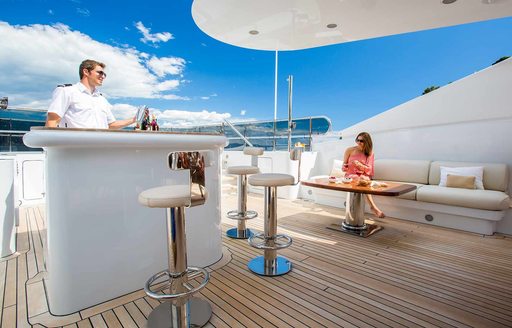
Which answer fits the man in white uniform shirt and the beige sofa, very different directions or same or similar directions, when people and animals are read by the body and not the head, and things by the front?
very different directions

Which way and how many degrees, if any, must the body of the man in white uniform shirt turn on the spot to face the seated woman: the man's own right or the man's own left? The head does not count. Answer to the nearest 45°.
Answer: approximately 45° to the man's own left

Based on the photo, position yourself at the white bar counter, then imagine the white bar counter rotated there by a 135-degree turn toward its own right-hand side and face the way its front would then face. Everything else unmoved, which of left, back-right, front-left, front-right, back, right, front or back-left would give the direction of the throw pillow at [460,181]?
back

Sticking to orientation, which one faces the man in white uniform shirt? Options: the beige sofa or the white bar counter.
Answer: the beige sofa

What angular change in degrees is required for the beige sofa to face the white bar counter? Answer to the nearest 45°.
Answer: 0° — it already faces it

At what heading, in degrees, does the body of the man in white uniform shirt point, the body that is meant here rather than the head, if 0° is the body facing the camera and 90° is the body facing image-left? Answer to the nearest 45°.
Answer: approximately 315°

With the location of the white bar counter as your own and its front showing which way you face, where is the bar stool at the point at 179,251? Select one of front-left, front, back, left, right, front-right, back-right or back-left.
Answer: front

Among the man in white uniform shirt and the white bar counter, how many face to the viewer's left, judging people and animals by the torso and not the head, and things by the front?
0

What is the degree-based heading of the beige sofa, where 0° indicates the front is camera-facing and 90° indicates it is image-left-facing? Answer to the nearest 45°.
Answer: approximately 45°

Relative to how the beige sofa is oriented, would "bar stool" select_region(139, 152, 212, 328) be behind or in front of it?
in front

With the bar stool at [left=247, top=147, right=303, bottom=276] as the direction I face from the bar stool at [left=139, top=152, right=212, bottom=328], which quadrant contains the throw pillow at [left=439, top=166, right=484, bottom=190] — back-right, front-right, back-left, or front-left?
front-right

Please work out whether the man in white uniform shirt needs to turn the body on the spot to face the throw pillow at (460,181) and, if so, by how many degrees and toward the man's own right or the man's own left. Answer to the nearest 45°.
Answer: approximately 45° to the man's own left

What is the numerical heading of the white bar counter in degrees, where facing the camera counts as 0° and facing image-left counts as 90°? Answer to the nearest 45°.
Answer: approximately 315°

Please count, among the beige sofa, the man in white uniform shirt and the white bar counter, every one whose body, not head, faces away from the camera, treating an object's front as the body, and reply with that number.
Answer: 0

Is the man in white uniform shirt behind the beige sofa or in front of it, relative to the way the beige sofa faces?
in front

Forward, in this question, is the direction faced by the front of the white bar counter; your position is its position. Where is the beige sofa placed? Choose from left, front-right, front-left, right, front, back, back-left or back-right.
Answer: front-left

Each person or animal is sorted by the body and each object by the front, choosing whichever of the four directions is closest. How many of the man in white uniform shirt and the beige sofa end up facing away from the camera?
0

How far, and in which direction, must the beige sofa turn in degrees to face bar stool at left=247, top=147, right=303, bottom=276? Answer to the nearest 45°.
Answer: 0° — it already faces it
